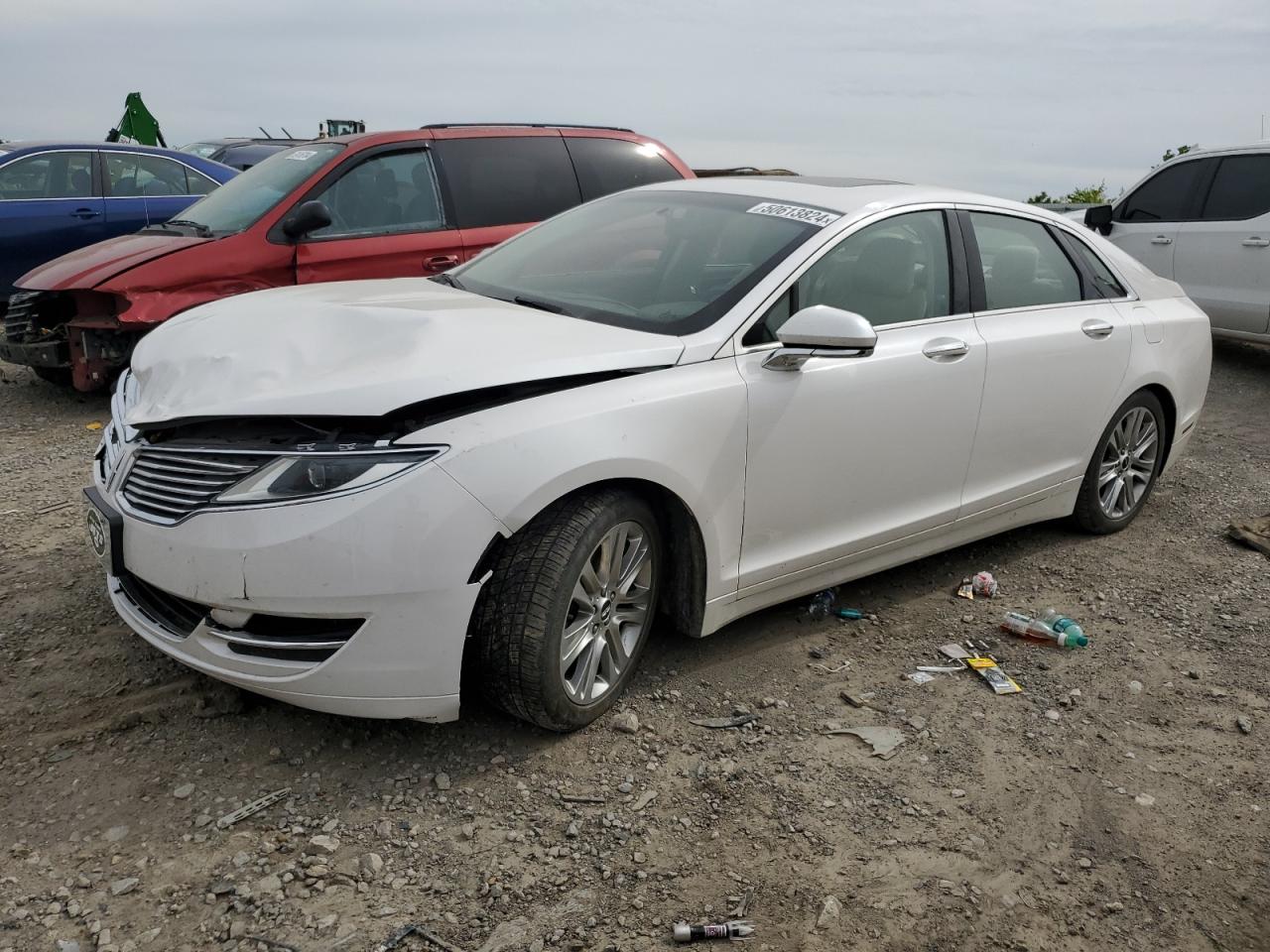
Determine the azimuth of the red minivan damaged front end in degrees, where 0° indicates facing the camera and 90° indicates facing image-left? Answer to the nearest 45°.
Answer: approximately 45°

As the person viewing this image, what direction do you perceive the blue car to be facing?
facing to the left of the viewer

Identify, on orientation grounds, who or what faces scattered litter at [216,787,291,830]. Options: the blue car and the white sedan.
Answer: the white sedan

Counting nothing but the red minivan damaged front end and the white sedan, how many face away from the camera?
0

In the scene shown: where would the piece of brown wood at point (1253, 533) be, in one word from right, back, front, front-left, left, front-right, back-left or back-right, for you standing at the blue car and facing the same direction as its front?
back-left

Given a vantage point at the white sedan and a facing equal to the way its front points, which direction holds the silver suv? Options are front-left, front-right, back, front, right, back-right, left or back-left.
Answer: back

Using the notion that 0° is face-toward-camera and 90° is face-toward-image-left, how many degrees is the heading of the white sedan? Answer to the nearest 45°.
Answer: approximately 45°

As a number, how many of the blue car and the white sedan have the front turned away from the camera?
0

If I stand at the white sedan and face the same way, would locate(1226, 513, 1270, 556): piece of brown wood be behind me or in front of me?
behind

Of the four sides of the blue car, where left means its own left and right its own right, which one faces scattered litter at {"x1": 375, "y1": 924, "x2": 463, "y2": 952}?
left

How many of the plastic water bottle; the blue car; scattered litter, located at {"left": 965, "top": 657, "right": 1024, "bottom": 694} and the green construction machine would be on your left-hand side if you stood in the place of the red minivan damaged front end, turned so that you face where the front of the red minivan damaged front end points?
2
